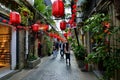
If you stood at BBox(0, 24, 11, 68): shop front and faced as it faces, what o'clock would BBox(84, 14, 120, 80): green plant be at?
The green plant is roughly at 1 o'clock from the shop front.

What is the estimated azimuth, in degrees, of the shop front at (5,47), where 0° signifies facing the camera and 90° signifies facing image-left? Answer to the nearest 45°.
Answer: approximately 315°

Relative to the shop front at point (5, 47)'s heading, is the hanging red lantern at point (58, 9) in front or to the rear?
in front
